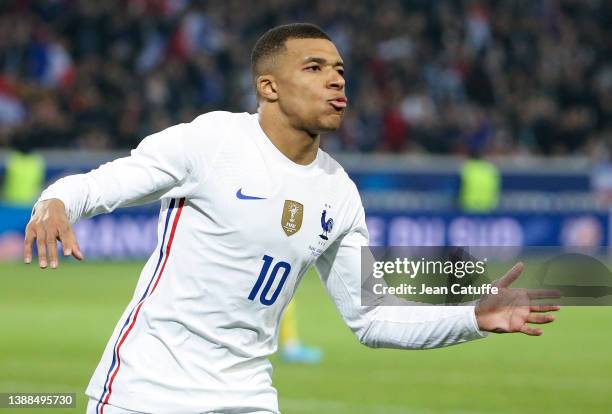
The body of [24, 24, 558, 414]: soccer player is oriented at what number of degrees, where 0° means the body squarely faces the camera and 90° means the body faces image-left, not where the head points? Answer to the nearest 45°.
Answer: approximately 315°
